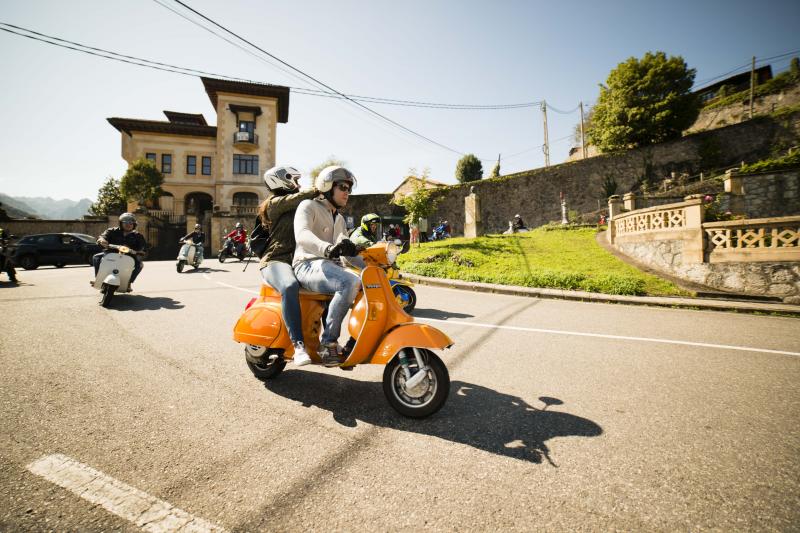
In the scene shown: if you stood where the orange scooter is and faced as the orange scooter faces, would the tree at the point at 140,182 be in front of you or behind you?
behind

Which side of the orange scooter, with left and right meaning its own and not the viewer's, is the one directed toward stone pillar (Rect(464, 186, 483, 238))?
left

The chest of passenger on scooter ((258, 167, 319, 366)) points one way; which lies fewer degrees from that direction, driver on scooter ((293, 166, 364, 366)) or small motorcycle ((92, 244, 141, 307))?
the driver on scooter

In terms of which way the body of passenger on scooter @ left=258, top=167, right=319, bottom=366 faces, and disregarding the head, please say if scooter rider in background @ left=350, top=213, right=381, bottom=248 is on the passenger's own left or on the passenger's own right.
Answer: on the passenger's own left

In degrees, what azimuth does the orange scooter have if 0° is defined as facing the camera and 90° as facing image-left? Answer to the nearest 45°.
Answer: approximately 315°

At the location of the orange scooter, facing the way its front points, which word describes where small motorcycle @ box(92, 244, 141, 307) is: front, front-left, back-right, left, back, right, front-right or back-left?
back

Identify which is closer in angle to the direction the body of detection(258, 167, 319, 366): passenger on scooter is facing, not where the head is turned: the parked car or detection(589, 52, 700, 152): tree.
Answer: the tree

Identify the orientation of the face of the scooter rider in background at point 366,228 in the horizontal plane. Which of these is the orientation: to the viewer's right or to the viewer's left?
to the viewer's right

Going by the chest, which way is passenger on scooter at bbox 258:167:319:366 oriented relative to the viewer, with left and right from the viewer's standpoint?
facing to the right of the viewer

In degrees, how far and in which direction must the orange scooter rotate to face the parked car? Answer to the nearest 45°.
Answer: approximately 180°

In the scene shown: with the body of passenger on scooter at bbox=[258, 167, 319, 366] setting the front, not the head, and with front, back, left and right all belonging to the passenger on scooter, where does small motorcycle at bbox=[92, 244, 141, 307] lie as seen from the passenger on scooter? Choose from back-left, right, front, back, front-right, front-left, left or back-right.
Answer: back-left

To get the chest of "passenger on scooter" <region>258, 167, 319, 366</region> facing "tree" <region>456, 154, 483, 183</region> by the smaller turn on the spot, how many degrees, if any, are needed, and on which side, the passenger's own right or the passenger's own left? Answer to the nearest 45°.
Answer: approximately 45° to the passenger's own left
